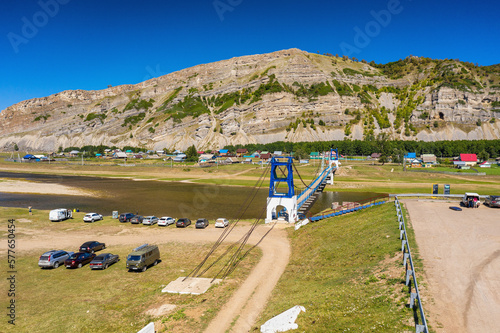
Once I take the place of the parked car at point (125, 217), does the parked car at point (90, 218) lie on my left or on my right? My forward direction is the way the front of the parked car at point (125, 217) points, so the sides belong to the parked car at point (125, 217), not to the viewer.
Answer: on my left

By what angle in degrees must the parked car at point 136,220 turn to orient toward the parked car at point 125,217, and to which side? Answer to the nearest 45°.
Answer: approximately 90° to its left

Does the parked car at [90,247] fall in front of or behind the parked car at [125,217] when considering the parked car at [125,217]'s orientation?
behind

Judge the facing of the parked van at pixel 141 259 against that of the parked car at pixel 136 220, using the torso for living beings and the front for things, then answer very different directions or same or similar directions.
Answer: very different directions

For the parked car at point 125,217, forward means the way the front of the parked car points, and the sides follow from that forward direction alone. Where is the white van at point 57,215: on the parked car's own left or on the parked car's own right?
on the parked car's own left

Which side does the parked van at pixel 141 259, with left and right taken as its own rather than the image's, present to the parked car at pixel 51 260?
right

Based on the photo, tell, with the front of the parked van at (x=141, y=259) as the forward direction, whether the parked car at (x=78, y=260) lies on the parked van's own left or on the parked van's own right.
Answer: on the parked van's own right

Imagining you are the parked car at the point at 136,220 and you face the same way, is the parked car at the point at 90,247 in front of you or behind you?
behind

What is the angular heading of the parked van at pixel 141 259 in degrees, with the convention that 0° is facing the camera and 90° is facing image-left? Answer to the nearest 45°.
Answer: approximately 45°

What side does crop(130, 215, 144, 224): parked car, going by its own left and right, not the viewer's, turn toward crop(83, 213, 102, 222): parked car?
left
